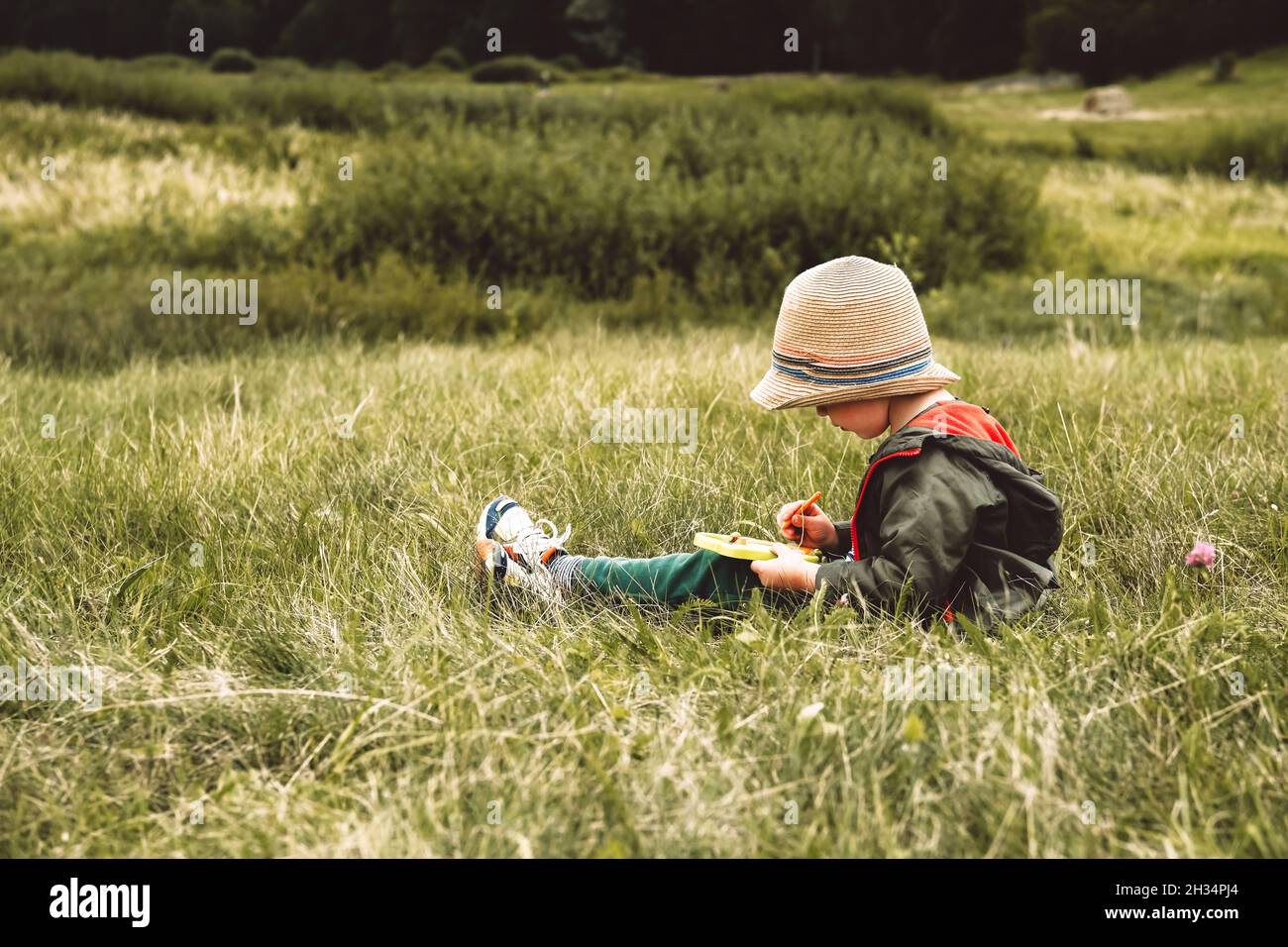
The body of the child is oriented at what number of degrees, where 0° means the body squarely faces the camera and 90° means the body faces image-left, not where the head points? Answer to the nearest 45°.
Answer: approximately 90°

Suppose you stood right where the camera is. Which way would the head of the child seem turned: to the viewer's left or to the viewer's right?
to the viewer's left

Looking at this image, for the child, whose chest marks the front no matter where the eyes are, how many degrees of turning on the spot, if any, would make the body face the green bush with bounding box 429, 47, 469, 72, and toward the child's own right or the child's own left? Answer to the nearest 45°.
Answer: approximately 90° to the child's own right

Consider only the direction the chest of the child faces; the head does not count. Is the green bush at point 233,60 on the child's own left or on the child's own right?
on the child's own right

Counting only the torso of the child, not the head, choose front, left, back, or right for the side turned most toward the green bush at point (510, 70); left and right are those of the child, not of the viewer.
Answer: right
